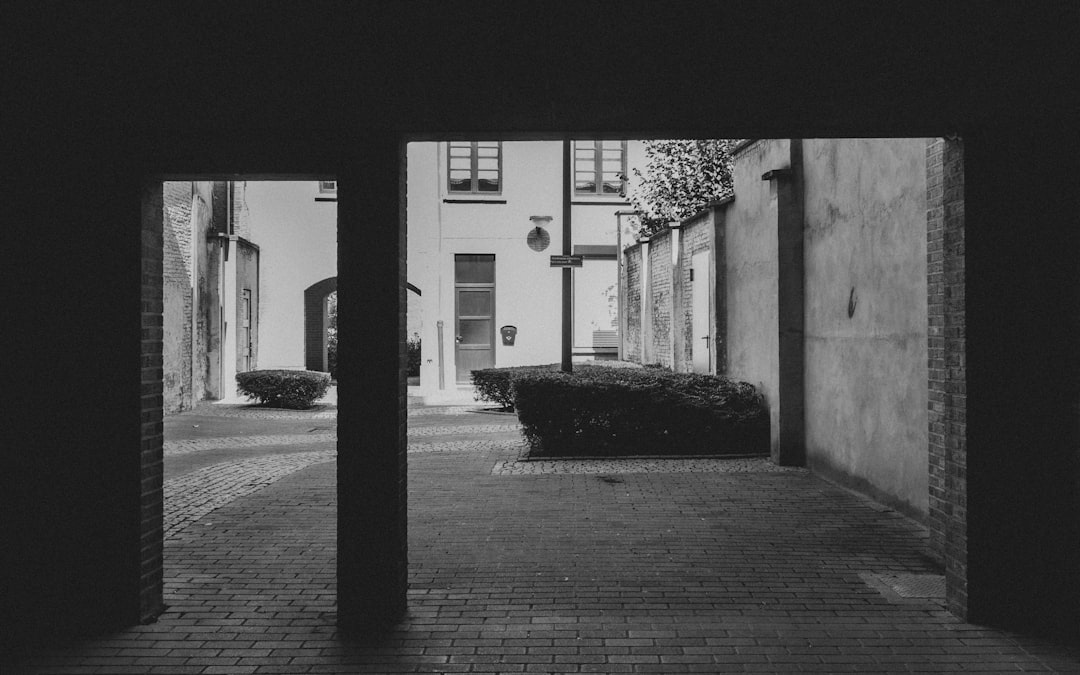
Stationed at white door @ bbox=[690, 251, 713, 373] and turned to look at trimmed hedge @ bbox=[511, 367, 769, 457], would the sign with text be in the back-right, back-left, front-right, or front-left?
front-right

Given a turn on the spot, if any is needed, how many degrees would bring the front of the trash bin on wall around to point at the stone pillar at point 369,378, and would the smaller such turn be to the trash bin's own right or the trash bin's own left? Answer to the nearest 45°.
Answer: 0° — it already faces it

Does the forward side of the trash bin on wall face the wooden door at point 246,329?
no

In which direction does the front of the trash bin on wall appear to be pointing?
toward the camera

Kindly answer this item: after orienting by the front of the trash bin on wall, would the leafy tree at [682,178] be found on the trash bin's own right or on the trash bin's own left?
on the trash bin's own left

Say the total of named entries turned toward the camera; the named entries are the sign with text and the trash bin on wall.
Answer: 2

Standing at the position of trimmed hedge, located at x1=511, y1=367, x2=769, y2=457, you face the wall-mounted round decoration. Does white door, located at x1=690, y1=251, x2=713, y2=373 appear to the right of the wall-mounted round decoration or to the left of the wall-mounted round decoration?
right

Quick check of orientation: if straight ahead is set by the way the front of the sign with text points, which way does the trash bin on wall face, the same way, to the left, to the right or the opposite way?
the same way

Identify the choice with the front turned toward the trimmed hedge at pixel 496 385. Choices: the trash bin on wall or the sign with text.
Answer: the trash bin on wall

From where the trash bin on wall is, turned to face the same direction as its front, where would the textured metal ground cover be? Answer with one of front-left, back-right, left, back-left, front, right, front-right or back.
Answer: front

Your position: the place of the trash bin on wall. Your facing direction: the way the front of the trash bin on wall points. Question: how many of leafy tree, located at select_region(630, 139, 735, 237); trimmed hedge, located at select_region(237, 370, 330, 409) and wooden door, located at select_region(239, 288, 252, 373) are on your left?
1

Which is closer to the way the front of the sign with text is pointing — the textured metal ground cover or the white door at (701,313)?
the textured metal ground cover

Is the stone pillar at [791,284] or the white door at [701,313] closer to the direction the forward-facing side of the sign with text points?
the stone pillar

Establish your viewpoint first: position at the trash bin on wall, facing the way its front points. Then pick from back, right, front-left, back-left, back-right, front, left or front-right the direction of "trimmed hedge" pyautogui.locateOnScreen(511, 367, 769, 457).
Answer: front

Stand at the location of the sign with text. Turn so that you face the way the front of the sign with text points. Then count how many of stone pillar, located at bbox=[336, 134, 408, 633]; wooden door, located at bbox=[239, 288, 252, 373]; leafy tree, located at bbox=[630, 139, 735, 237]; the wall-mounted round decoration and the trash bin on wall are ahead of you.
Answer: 1

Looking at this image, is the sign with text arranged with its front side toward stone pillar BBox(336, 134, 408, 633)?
yes
